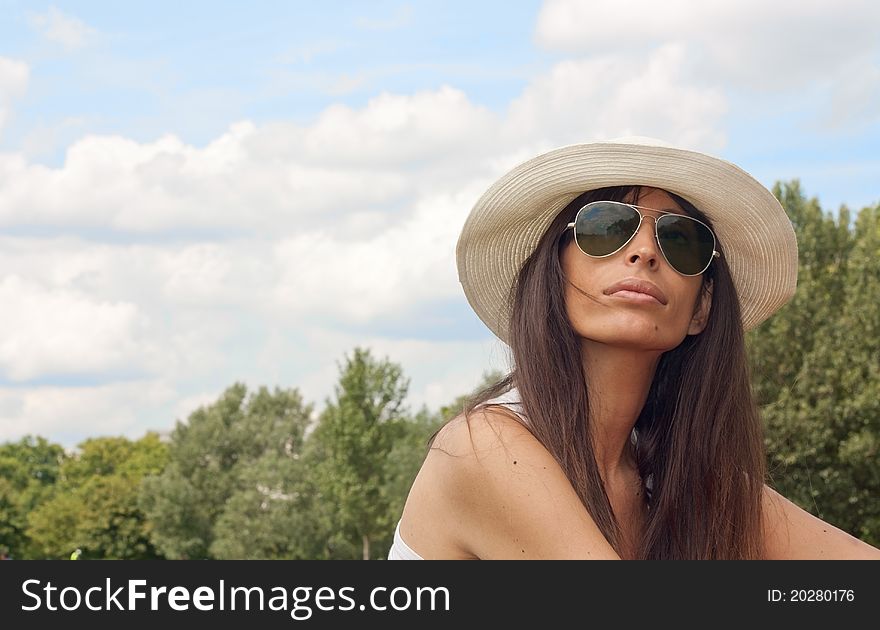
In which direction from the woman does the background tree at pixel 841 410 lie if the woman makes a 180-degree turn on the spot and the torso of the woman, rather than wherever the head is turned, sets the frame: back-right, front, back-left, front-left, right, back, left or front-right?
front-right

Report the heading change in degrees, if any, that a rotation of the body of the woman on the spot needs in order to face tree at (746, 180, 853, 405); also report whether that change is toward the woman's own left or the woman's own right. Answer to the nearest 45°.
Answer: approximately 135° to the woman's own left

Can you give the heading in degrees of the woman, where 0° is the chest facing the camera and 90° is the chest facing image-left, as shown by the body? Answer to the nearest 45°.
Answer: approximately 315°
